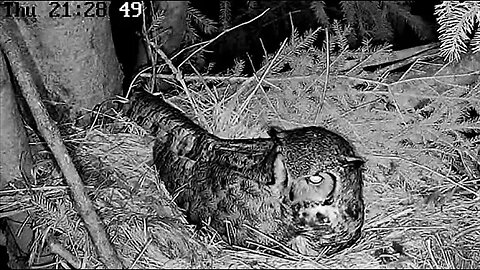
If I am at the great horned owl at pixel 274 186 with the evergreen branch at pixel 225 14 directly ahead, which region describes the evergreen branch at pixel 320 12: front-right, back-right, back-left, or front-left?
front-right

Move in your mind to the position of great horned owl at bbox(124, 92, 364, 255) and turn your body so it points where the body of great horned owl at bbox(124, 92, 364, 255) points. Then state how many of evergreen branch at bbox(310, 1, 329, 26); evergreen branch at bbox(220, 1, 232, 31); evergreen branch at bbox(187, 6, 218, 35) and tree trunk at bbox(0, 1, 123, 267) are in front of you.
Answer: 0

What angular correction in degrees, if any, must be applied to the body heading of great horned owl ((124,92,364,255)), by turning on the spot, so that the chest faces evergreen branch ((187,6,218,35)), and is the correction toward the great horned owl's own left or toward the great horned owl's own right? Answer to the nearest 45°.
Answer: approximately 135° to the great horned owl's own left

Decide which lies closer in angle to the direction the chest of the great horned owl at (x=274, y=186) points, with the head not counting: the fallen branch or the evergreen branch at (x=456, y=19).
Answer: the evergreen branch

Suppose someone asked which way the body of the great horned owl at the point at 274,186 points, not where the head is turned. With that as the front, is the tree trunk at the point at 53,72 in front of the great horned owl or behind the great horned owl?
behind

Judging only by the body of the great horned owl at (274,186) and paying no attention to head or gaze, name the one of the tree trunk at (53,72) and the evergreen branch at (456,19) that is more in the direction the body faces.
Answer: the evergreen branch

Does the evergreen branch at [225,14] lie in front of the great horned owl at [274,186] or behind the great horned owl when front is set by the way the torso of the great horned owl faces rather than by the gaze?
behind

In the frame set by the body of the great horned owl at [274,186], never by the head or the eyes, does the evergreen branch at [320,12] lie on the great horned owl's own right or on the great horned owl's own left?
on the great horned owl's own left

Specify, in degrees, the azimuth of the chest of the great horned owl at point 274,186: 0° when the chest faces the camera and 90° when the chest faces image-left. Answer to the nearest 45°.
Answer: approximately 315°

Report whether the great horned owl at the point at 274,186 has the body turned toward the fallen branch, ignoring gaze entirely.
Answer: no

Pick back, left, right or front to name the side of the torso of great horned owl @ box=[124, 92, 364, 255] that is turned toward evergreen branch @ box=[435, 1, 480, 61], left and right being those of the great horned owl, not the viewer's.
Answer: left

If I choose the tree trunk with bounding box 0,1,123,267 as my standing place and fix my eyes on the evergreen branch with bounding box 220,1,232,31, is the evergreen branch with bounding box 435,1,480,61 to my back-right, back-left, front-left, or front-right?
front-right
